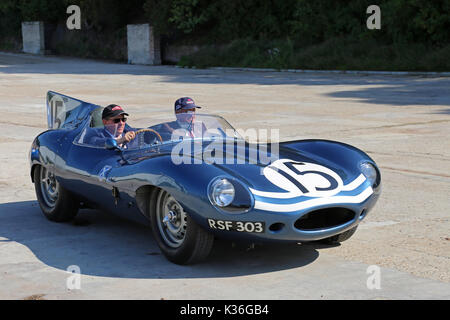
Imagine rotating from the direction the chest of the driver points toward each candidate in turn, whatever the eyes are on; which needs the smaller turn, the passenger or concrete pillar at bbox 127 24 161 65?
the passenger

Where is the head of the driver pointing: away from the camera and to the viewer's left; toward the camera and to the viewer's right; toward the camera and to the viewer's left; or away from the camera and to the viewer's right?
toward the camera and to the viewer's right

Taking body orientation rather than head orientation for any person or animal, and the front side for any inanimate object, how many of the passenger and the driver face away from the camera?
0

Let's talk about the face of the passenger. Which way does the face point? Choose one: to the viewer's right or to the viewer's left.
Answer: to the viewer's right

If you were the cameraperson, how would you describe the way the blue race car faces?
facing the viewer and to the right of the viewer
